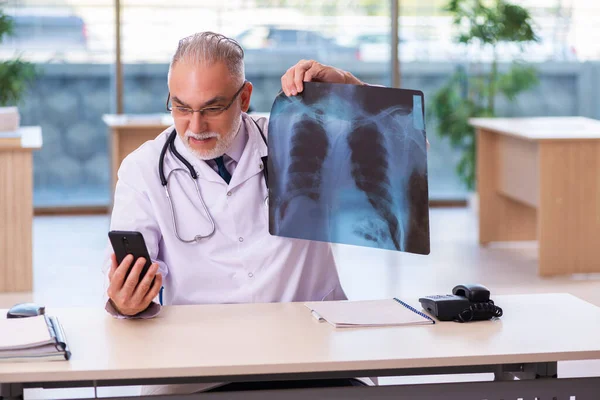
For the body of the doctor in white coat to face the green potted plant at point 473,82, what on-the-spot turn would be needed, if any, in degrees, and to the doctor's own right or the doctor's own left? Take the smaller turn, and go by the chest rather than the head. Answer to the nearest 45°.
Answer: approximately 180°

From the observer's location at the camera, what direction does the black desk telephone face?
facing away from the viewer and to the left of the viewer

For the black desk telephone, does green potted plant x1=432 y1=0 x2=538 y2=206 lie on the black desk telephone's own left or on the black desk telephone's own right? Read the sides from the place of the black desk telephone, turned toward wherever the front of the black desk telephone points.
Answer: on the black desk telephone's own right

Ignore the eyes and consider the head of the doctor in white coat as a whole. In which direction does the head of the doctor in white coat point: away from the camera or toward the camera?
toward the camera

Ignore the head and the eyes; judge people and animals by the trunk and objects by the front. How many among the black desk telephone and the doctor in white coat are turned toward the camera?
1

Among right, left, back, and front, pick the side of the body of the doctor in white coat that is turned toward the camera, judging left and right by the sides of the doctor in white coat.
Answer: front
